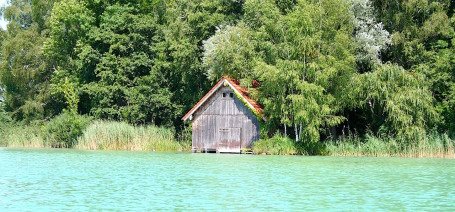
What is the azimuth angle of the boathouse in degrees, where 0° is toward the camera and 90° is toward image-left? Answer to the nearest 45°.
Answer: approximately 0°

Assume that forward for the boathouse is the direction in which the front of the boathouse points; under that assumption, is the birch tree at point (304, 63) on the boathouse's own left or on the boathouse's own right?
on the boathouse's own left

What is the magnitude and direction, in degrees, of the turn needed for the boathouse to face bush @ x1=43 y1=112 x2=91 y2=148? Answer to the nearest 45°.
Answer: approximately 135° to its right
